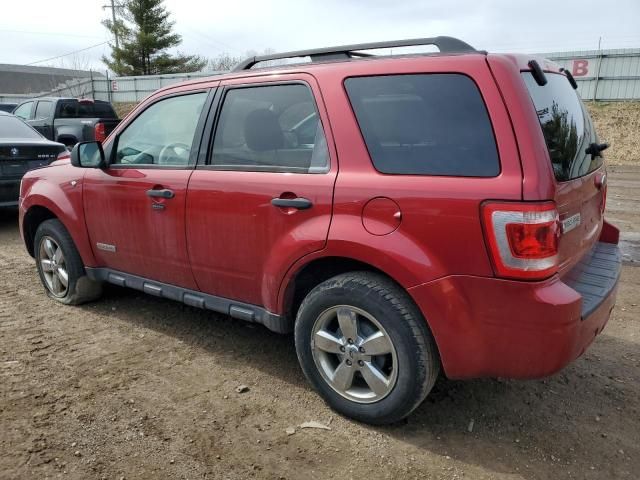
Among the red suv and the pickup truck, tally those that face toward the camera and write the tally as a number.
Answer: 0

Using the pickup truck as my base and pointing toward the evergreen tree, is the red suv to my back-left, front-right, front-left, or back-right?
back-right

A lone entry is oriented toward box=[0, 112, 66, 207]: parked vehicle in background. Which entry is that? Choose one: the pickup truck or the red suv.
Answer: the red suv

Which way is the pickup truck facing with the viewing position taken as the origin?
facing away from the viewer and to the left of the viewer

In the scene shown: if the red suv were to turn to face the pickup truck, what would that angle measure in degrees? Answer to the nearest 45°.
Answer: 0° — it already faces it

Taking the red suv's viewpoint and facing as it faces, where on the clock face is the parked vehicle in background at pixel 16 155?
The parked vehicle in background is roughly at 12 o'clock from the red suv.

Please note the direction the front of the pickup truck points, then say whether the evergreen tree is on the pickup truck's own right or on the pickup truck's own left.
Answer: on the pickup truck's own right

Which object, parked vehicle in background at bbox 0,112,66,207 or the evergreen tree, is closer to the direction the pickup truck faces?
the evergreen tree

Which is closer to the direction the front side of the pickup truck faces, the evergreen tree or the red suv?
the evergreen tree

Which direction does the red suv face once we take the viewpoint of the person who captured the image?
facing away from the viewer and to the left of the viewer

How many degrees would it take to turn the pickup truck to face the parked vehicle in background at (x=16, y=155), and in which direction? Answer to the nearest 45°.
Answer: approximately 135° to its left
